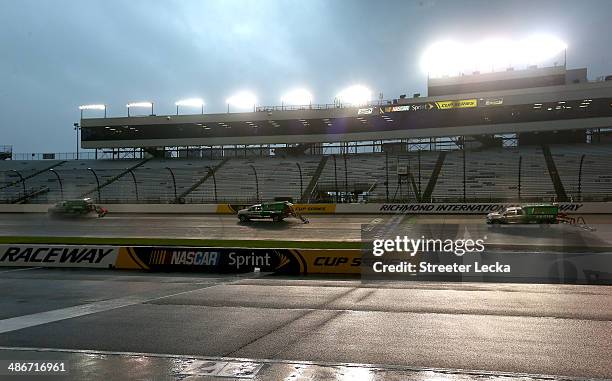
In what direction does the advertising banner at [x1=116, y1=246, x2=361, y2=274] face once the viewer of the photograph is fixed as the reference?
facing the viewer

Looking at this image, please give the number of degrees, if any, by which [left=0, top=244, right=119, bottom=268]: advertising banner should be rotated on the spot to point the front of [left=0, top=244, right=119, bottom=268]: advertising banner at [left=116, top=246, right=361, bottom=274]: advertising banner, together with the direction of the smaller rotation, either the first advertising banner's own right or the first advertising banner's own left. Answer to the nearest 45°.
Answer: approximately 45° to the first advertising banner's own left

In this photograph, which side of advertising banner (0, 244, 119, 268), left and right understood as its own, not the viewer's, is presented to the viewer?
front

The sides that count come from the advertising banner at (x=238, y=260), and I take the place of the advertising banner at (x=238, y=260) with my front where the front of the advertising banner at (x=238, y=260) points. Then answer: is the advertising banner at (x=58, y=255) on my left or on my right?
on my right

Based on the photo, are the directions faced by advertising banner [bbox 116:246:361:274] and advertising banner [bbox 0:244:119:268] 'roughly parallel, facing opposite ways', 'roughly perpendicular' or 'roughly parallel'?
roughly parallel

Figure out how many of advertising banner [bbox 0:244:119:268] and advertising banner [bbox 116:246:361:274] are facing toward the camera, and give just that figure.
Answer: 2

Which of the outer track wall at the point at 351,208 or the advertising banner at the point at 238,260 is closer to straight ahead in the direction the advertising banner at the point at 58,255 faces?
the advertising banner

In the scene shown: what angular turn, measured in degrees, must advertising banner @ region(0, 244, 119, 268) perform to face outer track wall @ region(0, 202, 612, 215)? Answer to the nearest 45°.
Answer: approximately 135° to its left

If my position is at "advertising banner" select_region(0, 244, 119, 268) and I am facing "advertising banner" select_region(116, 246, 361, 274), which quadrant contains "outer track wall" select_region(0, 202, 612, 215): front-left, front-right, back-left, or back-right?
front-left

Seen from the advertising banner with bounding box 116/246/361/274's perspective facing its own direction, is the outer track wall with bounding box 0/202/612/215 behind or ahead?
behind
